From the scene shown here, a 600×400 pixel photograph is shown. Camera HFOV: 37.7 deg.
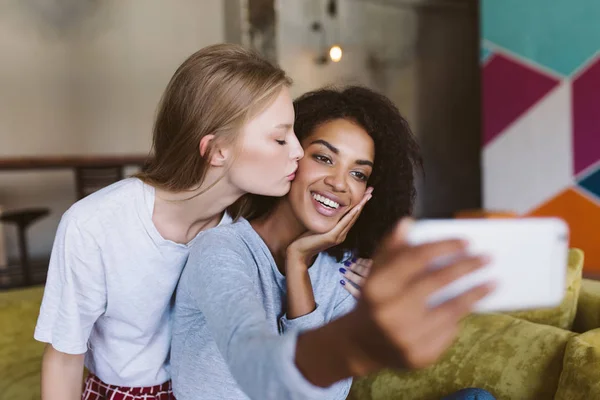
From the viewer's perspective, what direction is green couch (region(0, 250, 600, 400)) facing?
toward the camera

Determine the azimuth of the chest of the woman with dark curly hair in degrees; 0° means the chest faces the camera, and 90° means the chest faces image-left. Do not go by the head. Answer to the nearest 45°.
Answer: approximately 315°

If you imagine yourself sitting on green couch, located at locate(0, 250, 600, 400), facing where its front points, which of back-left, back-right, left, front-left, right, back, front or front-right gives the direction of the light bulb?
back

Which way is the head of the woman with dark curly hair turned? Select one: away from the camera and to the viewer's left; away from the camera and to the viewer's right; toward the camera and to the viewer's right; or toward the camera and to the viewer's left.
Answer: toward the camera and to the viewer's right

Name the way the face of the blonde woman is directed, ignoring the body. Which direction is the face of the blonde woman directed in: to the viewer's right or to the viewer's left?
to the viewer's right

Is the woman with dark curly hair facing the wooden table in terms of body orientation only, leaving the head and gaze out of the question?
no

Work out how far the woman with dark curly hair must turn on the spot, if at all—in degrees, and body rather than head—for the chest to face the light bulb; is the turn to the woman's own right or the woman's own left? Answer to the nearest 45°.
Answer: approximately 135° to the woman's own left
